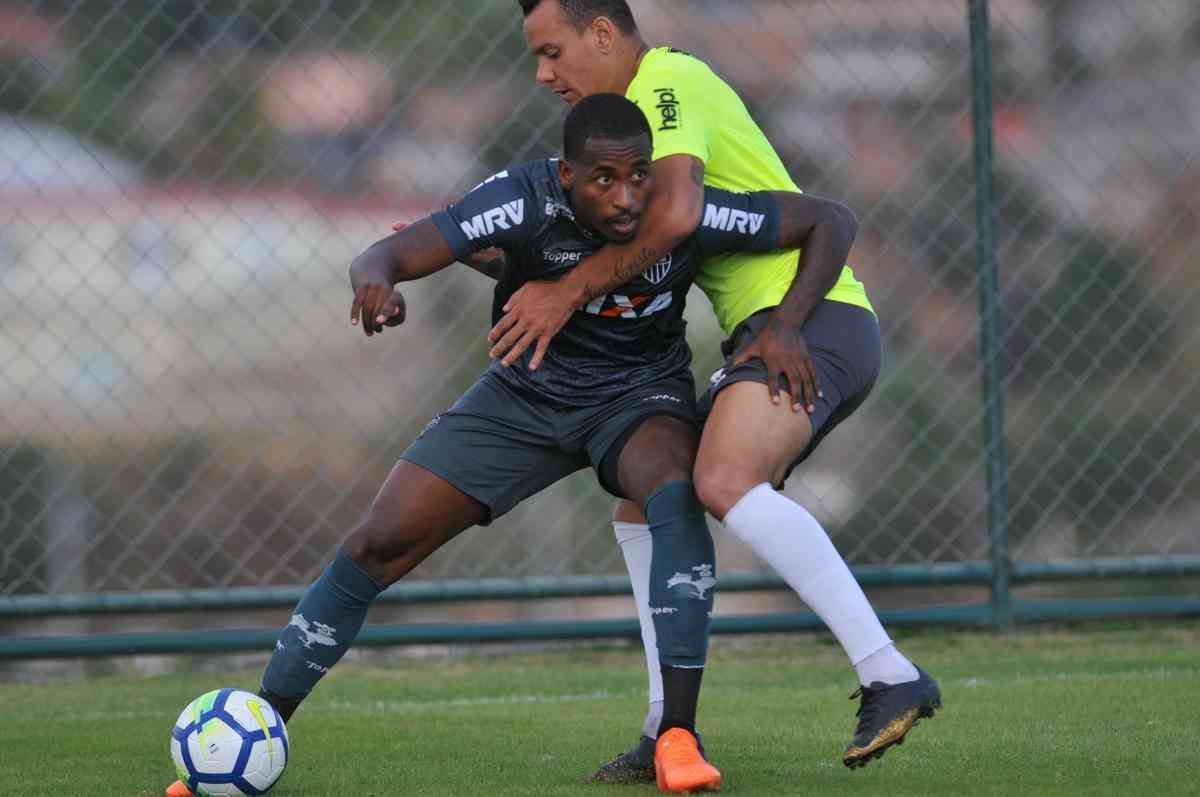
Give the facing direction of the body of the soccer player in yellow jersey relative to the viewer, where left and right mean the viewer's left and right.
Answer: facing to the left of the viewer

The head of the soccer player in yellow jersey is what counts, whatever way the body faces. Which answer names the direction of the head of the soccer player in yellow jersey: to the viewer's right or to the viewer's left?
to the viewer's left

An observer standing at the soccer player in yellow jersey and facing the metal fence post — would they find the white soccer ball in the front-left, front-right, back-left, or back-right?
back-left

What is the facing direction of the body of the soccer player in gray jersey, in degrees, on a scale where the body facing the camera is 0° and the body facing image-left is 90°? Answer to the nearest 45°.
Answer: approximately 0°
